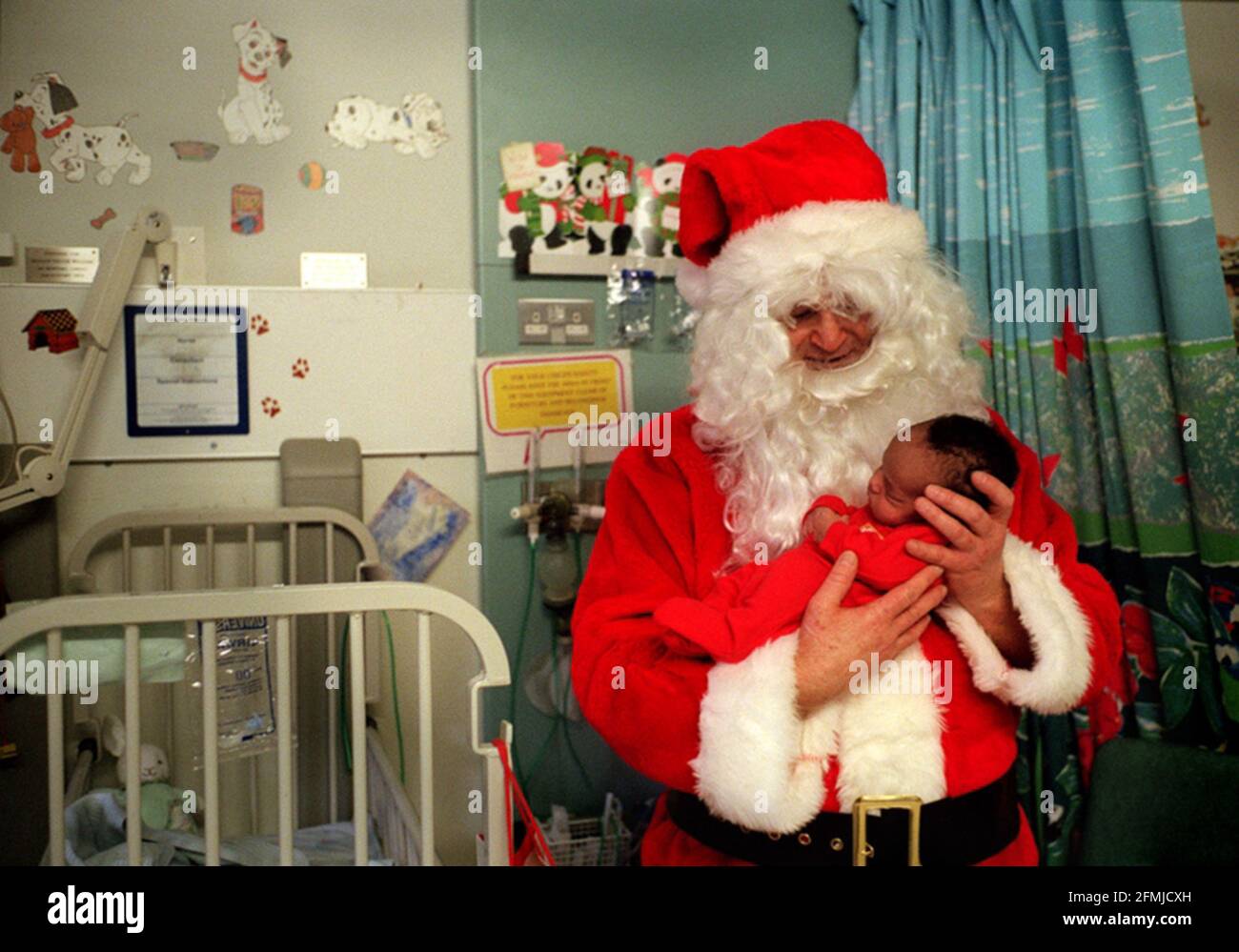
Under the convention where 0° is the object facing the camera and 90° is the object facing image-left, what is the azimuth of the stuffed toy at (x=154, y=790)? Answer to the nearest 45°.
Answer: approximately 0°

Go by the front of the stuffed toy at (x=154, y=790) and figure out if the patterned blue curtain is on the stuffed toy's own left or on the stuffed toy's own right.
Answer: on the stuffed toy's own left

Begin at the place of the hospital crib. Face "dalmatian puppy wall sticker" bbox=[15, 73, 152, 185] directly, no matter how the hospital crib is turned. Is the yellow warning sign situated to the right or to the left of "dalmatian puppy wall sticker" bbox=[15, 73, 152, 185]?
right

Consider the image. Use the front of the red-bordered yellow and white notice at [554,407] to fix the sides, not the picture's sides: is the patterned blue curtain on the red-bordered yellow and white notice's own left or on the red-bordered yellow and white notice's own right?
on the red-bordered yellow and white notice's own left

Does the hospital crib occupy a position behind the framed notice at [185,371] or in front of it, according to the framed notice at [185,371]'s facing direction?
in front
